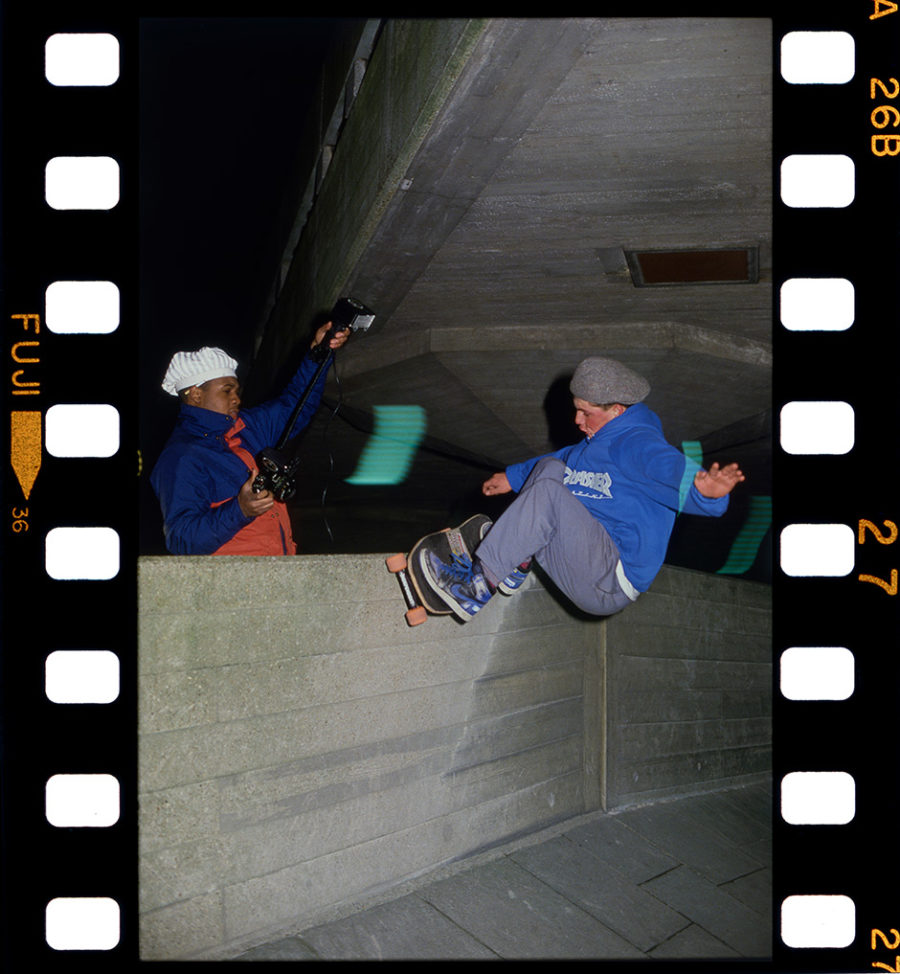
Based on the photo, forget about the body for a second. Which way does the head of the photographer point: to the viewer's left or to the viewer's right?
to the viewer's right

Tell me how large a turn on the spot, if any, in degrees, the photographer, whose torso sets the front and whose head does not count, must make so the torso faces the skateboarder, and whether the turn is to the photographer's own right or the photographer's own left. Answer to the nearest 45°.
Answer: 0° — they already face them

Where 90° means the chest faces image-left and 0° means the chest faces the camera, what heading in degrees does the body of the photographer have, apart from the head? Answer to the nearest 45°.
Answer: approximately 315°

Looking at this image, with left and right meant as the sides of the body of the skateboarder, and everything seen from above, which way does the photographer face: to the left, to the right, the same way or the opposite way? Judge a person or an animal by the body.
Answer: to the left

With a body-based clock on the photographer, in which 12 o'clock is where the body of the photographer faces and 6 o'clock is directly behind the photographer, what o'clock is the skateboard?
The skateboard is roughly at 12 o'clock from the photographer.

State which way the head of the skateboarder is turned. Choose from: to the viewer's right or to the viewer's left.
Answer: to the viewer's left

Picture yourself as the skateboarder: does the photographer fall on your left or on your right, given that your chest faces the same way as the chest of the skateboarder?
on your right
